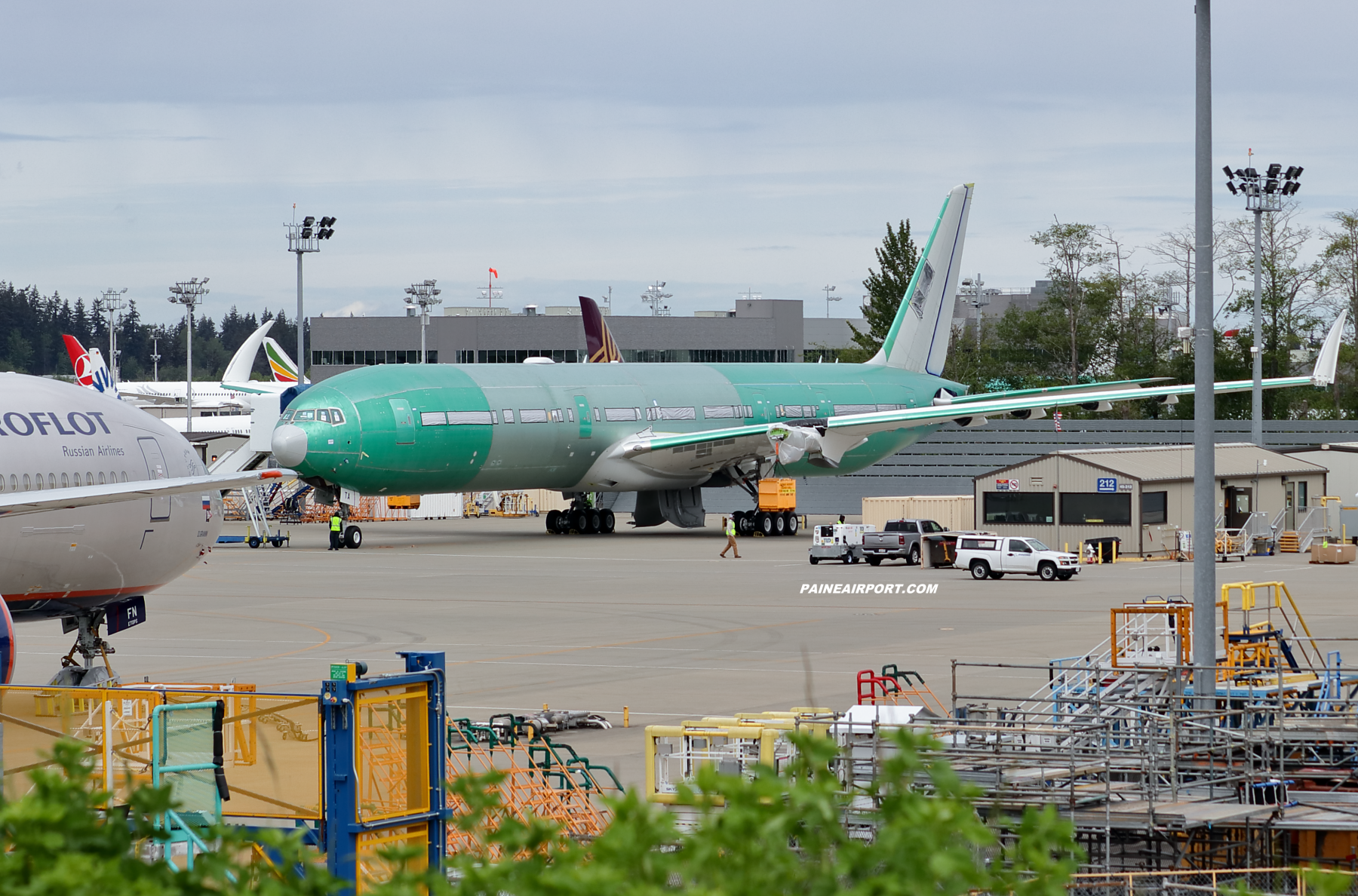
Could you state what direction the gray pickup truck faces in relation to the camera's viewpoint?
facing away from the viewer and to the right of the viewer

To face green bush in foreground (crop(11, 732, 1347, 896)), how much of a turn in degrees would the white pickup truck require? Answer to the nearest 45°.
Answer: approximately 45° to its right

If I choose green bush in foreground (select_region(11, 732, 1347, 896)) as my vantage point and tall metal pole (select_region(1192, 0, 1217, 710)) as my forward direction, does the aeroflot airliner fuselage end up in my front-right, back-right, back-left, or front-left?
front-left

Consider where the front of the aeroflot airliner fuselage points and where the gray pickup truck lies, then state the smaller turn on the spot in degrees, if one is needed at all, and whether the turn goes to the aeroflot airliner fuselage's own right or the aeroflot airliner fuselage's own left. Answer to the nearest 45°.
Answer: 0° — it already faces it

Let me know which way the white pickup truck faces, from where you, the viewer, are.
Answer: facing the viewer and to the right of the viewer

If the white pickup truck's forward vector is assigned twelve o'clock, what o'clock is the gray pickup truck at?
The gray pickup truck is roughly at 6 o'clock from the white pickup truck.

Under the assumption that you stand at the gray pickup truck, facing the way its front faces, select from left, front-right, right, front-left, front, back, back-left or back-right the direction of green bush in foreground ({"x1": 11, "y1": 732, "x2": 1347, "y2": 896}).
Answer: back-right

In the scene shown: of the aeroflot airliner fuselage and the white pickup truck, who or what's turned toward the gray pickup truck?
the aeroflot airliner fuselage

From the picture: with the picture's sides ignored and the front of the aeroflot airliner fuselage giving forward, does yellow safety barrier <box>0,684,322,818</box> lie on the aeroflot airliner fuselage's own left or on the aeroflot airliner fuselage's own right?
on the aeroflot airliner fuselage's own right

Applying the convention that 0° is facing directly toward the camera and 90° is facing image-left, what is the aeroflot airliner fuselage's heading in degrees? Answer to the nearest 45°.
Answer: approximately 225°
